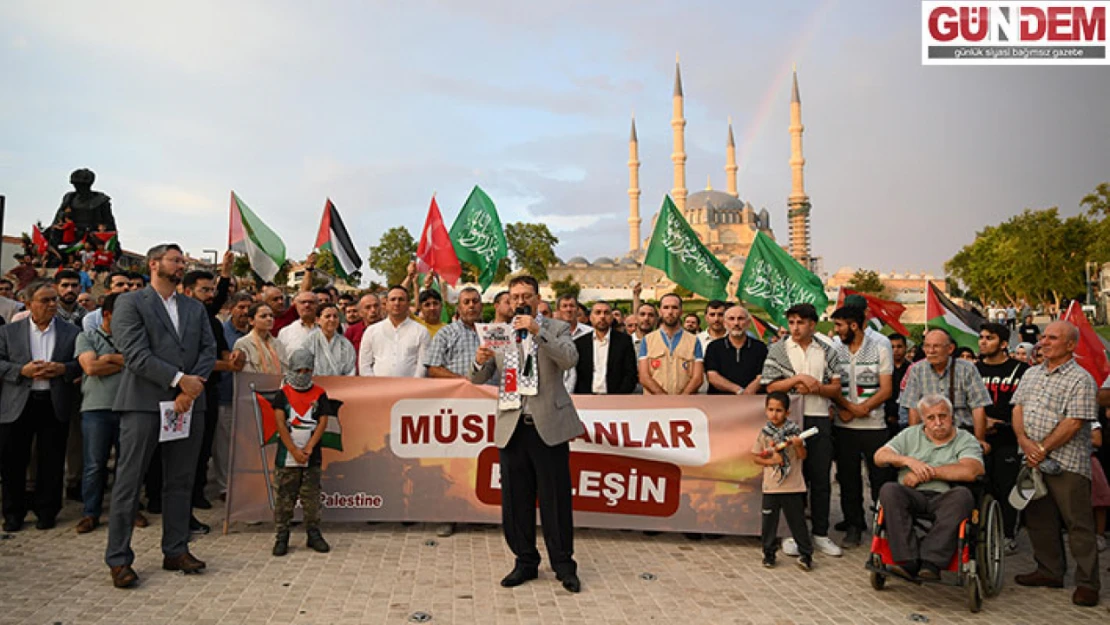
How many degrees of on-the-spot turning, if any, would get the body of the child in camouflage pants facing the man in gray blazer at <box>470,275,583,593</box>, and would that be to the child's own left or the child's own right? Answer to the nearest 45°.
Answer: approximately 45° to the child's own left

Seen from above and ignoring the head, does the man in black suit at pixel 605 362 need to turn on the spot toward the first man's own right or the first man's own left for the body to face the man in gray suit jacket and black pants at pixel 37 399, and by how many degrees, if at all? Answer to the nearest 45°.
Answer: approximately 90° to the first man's own right

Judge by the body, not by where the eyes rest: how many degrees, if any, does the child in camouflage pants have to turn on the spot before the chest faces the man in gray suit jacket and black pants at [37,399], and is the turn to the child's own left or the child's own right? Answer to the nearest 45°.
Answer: approximately 135° to the child's own right
